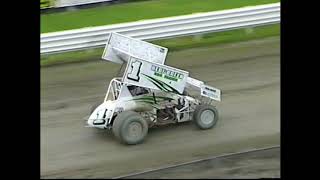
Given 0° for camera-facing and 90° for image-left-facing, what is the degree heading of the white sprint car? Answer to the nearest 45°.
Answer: approximately 225°

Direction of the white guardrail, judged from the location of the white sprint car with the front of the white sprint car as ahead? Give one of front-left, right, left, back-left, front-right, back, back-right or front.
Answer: front-left
